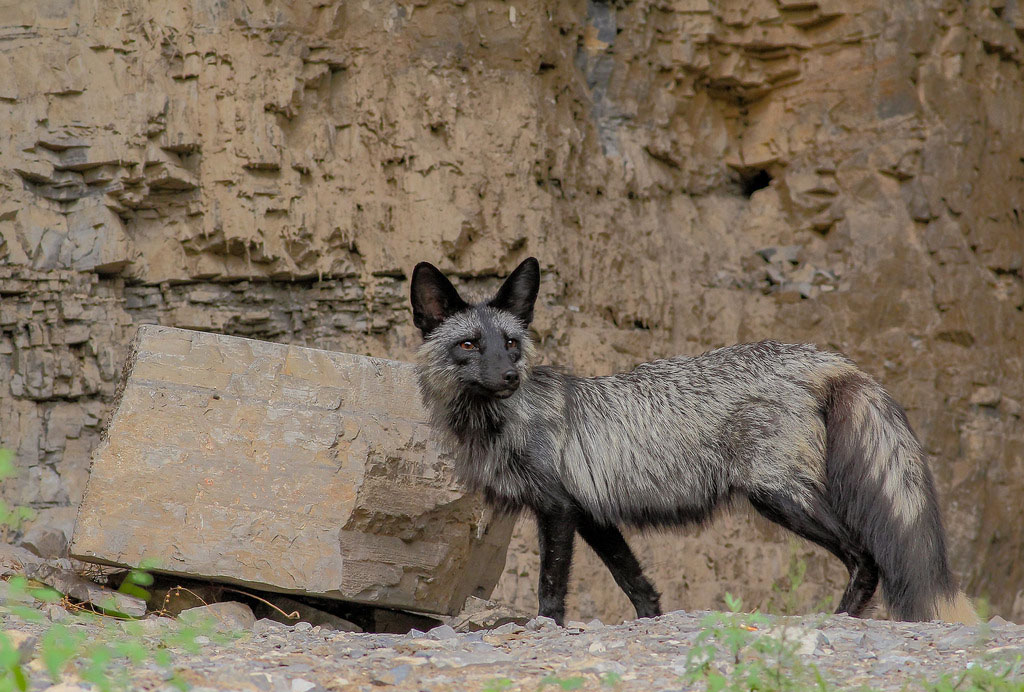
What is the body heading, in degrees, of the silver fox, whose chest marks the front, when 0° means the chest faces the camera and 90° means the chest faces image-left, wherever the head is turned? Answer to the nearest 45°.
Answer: approximately 90°

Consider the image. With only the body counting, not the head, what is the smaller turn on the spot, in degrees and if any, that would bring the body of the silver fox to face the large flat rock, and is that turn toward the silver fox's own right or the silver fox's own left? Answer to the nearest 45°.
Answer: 0° — it already faces it

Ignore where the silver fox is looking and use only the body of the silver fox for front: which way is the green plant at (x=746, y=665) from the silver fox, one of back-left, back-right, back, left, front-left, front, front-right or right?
left

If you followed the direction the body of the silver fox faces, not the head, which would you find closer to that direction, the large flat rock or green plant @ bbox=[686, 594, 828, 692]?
the large flat rock
